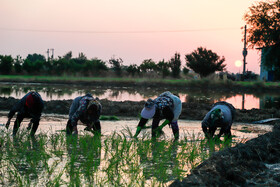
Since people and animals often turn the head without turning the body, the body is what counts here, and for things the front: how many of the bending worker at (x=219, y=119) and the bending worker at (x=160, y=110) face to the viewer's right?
0

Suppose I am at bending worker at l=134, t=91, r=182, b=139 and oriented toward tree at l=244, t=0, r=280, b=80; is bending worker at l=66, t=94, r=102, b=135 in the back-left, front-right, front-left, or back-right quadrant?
back-left

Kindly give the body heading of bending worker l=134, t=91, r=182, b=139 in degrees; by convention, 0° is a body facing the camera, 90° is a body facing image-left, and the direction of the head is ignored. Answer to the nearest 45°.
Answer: approximately 45°

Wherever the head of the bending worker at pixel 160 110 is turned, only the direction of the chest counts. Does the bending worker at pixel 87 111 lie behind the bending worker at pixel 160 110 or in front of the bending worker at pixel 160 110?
in front

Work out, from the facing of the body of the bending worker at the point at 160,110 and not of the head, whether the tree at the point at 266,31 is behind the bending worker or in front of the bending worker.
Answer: behind

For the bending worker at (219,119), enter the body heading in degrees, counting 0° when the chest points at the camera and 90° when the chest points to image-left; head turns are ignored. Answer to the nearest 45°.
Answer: approximately 45°

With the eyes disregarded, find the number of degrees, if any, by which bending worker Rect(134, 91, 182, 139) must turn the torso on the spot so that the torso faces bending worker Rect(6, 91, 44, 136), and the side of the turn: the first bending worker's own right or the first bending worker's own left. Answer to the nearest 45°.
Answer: approximately 45° to the first bending worker's own right

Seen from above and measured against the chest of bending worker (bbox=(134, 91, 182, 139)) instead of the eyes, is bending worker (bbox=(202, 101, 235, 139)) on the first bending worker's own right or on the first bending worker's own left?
on the first bending worker's own left
